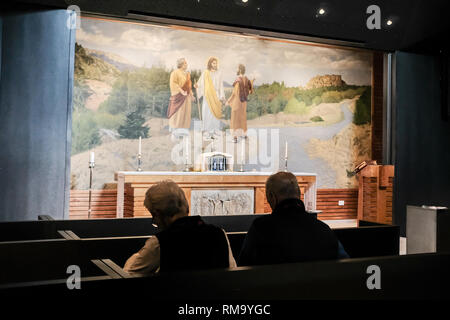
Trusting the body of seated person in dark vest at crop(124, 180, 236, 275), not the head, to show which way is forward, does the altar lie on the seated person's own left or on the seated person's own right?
on the seated person's own right

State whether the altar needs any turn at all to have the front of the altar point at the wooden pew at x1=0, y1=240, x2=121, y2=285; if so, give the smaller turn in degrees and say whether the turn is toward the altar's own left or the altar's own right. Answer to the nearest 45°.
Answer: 0° — it already faces it

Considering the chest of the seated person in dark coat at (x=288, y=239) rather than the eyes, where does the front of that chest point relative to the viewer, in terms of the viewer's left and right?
facing away from the viewer

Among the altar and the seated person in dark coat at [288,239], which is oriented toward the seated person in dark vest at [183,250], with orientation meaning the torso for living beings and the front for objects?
the altar

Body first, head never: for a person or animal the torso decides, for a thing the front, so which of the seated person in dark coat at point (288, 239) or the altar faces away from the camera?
the seated person in dark coat

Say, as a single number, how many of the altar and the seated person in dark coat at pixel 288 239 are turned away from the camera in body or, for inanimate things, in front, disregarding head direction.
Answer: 1

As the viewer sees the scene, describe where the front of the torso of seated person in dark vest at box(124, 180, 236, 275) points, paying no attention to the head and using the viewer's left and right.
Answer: facing away from the viewer and to the left of the viewer

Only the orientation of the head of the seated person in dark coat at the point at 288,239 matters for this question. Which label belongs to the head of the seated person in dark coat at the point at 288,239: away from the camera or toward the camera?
away from the camera

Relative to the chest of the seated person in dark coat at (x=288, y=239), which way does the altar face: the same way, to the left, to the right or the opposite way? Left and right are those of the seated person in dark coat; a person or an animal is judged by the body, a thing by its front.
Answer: the opposite way

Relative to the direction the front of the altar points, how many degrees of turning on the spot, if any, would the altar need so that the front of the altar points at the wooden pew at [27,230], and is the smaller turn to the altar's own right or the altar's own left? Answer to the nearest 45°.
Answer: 0° — it already faces it

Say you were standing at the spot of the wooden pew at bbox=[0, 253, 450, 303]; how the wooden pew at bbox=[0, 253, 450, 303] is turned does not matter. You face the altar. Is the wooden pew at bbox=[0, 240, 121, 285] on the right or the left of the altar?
left
